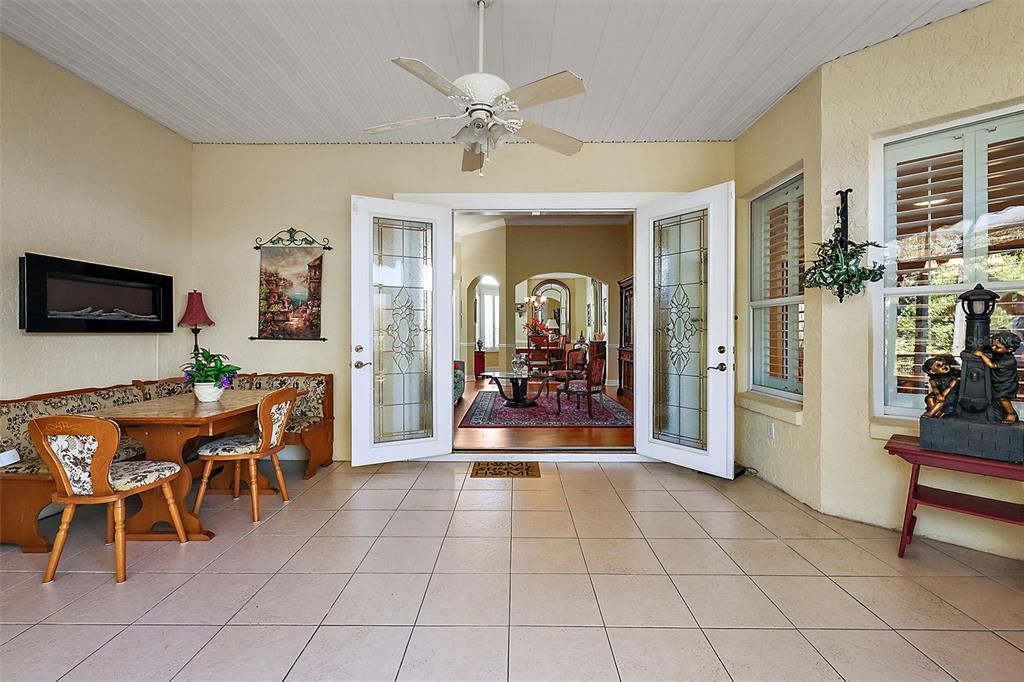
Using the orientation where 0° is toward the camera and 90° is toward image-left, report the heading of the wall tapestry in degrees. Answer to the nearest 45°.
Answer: approximately 0°

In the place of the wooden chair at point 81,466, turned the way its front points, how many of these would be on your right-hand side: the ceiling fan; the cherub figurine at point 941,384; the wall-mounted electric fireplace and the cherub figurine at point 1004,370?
3

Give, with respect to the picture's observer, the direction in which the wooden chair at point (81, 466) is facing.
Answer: facing away from the viewer and to the right of the viewer

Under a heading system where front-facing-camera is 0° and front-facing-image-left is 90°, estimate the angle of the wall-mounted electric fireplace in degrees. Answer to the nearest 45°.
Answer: approximately 315°

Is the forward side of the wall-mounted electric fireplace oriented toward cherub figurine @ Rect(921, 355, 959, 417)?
yes

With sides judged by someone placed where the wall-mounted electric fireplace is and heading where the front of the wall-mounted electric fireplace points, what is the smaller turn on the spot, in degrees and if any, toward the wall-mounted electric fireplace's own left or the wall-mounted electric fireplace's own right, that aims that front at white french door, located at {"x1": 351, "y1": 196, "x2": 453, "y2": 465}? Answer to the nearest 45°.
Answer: approximately 45° to the wall-mounted electric fireplace's own left

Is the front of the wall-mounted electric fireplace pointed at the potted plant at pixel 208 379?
yes

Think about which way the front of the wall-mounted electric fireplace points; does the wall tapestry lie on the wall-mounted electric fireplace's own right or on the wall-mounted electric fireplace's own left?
on the wall-mounted electric fireplace's own left

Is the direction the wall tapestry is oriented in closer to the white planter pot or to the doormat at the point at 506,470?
the white planter pot

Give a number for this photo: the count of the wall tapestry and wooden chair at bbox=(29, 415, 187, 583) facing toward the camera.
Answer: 1
